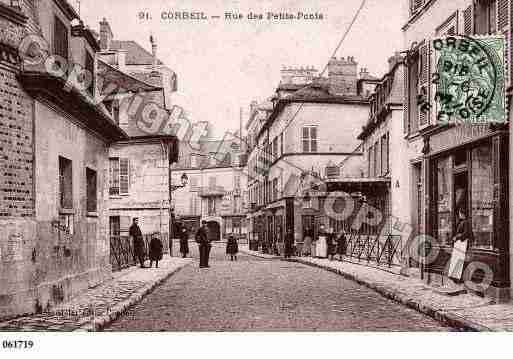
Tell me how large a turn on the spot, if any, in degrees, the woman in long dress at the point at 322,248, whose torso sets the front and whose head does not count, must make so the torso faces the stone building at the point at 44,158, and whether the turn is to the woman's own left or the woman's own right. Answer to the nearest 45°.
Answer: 0° — they already face it

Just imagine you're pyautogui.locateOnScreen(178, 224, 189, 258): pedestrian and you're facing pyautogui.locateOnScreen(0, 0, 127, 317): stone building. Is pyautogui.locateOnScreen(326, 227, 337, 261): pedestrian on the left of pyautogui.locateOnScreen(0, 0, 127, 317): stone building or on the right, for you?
left

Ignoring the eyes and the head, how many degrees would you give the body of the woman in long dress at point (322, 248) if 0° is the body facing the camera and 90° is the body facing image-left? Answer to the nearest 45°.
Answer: approximately 0°
